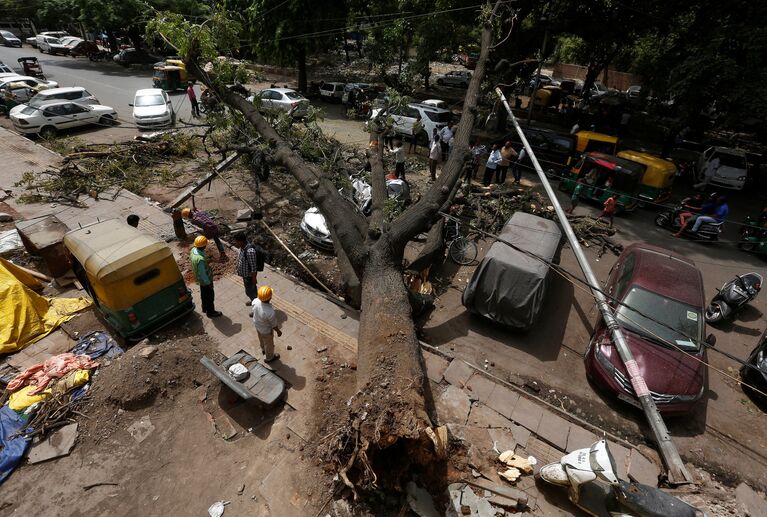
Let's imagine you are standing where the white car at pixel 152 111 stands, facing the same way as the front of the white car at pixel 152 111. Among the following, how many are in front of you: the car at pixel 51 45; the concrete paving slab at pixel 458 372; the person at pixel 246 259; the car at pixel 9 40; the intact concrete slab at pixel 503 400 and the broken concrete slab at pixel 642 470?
4

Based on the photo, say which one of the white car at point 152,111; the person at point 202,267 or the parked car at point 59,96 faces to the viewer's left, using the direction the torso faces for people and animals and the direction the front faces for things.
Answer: the parked car

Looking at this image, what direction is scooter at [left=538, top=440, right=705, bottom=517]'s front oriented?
to the viewer's left

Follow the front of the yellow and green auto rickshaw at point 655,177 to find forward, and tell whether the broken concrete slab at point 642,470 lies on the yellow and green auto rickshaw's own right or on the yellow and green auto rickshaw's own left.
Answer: on the yellow and green auto rickshaw's own left

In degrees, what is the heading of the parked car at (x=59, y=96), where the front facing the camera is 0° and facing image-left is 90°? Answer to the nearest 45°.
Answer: approximately 90°

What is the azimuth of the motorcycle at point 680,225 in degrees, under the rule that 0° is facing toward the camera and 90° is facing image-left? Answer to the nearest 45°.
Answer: approximately 90°

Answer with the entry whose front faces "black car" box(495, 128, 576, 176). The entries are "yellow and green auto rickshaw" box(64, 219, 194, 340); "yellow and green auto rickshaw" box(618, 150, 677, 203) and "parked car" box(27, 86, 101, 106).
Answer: "yellow and green auto rickshaw" box(618, 150, 677, 203)

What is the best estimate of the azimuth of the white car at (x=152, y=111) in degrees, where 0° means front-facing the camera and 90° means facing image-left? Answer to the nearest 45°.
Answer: approximately 0°
